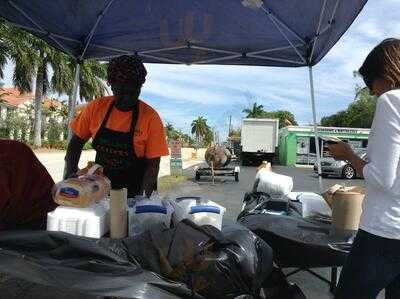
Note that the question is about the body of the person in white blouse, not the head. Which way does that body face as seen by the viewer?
to the viewer's left

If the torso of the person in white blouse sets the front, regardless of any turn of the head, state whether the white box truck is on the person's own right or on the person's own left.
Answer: on the person's own right

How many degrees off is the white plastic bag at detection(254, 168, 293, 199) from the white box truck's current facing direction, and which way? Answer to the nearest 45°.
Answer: approximately 180°

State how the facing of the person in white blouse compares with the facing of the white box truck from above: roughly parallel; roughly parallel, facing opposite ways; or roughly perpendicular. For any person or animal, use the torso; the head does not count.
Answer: roughly perpendicular

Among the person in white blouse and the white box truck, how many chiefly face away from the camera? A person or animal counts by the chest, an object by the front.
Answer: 1
